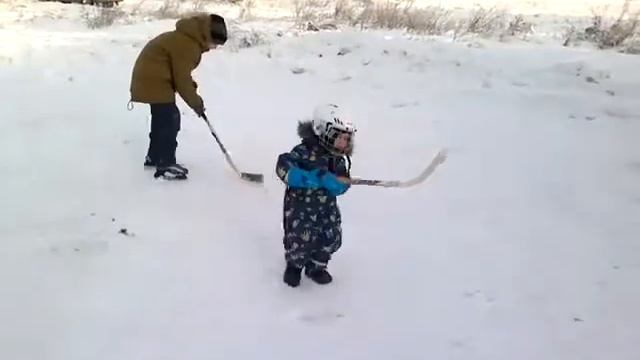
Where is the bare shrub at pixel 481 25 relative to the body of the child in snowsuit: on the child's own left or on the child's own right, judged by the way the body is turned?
on the child's own left

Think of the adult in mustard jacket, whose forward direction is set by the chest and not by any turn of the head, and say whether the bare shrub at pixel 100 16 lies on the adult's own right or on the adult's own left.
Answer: on the adult's own left

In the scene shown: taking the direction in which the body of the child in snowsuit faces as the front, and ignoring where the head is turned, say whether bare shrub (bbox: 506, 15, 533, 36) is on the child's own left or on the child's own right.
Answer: on the child's own left

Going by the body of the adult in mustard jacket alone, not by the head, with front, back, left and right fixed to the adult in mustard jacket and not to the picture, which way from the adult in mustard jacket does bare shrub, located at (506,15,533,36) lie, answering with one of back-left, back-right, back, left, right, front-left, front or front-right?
front-left

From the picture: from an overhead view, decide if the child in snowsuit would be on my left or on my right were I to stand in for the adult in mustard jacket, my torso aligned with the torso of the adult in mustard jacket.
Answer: on my right

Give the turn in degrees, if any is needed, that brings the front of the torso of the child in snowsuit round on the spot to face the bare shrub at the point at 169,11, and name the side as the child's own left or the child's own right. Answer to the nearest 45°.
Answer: approximately 135° to the child's own left

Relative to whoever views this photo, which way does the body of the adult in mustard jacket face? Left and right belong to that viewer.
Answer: facing to the right of the viewer

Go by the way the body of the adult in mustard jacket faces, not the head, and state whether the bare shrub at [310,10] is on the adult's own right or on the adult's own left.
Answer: on the adult's own left

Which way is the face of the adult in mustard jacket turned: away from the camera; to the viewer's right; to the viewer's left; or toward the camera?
to the viewer's right

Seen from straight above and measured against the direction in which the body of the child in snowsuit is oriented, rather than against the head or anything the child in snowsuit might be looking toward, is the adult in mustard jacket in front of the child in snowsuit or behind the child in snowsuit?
behind

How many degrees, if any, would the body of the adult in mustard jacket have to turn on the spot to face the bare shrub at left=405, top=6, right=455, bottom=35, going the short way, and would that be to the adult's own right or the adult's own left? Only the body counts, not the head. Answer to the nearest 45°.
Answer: approximately 45° to the adult's own left

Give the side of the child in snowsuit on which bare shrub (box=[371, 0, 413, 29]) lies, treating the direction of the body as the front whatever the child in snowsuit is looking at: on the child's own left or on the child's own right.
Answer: on the child's own left

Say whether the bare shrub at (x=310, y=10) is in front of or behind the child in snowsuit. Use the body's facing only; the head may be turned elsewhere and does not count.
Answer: behind

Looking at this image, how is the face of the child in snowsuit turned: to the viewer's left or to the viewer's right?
to the viewer's right
